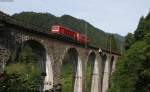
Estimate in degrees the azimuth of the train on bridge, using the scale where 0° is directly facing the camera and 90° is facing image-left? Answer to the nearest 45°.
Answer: approximately 45°
